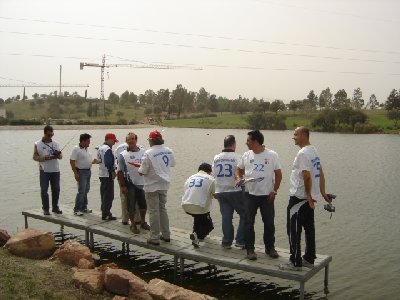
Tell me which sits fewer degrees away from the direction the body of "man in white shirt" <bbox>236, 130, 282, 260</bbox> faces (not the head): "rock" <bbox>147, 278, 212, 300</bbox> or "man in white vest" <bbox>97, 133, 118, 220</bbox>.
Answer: the rock

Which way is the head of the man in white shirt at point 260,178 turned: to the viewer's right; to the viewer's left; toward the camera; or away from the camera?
to the viewer's left

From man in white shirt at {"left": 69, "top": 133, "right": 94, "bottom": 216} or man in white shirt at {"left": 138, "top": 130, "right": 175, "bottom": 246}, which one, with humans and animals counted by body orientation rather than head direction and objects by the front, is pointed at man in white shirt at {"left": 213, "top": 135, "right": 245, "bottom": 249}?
man in white shirt at {"left": 69, "top": 133, "right": 94, "bottom": 216}

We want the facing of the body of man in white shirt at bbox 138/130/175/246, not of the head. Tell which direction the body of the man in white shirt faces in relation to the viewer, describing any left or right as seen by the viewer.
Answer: facing away from the viewer and to the left of the viewer

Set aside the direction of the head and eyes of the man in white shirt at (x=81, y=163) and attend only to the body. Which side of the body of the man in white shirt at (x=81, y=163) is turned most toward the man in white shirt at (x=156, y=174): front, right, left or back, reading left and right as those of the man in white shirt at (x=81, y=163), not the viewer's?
front

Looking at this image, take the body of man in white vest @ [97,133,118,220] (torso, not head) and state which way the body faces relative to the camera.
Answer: to the viewer's right

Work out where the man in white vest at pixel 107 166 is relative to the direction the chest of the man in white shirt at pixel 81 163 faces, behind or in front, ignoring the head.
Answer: in front

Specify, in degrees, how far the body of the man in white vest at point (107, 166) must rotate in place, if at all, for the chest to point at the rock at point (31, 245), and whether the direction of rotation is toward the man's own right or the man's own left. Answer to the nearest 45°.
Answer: approximately 135° to the man's own right

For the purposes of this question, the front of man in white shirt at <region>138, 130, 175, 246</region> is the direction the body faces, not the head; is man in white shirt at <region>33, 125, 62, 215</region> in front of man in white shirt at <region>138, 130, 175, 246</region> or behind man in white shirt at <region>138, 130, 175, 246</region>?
in front

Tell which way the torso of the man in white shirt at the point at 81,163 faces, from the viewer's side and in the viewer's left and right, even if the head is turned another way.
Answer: facing the viewer and to the right of the viewer

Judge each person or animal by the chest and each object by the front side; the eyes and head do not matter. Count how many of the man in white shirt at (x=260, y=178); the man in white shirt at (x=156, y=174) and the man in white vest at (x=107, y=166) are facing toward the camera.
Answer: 1

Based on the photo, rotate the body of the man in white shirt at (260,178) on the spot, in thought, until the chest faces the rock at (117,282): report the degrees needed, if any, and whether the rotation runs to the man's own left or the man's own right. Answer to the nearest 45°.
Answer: approximately 90° to the man's own right

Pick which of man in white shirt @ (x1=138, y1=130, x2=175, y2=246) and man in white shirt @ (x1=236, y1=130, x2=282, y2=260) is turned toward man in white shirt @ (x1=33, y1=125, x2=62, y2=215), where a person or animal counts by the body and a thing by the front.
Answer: man in white shirt @ (x1=138, y1=130, x2=175, y2=246)

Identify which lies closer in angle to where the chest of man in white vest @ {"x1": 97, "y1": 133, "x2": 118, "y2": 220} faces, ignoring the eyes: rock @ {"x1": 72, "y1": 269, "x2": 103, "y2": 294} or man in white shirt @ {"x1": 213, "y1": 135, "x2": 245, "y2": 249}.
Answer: the man in white shirt
